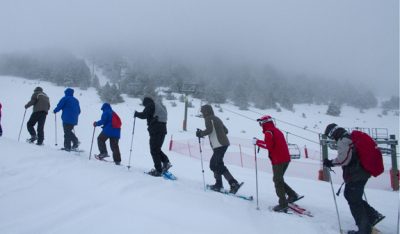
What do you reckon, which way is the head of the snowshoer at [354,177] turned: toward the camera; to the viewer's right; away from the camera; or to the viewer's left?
to the viewer's left

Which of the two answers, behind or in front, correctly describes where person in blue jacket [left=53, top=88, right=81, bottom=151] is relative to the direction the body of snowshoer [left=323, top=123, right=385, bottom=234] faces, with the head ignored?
in front

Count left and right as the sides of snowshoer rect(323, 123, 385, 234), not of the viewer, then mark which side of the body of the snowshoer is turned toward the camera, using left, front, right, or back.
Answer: left

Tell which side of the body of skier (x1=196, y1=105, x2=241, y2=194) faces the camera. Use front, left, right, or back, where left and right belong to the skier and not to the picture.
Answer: left

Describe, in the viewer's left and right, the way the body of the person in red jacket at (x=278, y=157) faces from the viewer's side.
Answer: facing to the left of the viewer

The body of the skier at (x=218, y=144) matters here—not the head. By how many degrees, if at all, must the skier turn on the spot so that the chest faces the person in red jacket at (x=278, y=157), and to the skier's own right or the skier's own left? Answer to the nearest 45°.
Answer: approximately 135° to the skier's own left

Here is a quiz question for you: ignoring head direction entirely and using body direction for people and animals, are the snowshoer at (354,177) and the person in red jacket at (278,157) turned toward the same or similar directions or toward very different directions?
same or similar directions

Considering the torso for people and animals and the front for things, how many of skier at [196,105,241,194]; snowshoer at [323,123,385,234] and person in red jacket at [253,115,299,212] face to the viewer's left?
3

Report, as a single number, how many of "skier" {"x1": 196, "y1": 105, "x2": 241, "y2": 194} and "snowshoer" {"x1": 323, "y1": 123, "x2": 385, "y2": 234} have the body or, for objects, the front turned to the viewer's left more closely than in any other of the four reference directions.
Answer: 2

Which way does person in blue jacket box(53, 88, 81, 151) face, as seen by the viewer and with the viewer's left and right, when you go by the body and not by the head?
facing away from the viewer and to the left of the viewer

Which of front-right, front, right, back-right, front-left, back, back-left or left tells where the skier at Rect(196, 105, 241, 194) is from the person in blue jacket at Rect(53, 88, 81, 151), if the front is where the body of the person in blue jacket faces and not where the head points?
back
